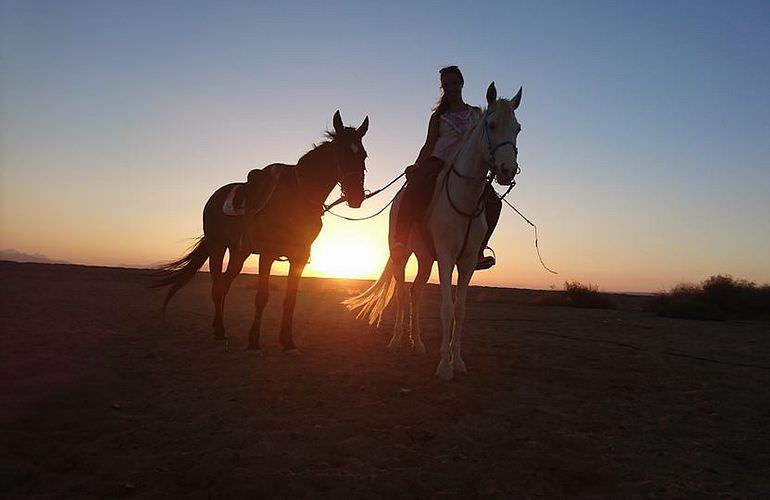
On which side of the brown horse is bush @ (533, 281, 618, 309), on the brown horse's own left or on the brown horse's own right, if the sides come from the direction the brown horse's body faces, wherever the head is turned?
on the brown horse's own left

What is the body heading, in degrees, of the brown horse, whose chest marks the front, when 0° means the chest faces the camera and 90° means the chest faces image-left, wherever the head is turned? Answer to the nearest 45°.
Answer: approximately 315°

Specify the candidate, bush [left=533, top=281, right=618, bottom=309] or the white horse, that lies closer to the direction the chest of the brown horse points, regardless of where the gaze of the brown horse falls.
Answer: the white horse

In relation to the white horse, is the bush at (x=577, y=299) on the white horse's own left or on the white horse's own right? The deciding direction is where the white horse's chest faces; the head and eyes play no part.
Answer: on the white horse's own left

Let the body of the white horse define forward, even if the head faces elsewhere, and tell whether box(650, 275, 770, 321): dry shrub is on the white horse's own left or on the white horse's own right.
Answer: on the white horse's own left

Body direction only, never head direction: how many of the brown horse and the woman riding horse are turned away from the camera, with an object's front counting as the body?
0

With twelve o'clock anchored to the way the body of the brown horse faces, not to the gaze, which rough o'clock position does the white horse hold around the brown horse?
The white horse is roughly at 12 o'clock from the brown horse.

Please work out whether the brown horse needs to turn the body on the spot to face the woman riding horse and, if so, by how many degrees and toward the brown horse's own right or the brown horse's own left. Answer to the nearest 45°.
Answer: approximately 45° to the brown horse's own left

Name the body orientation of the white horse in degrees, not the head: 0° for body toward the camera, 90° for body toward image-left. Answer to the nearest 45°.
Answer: approximately 315°
